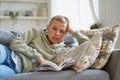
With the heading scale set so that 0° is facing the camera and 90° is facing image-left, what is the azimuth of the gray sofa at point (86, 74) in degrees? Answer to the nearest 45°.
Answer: approximately 0°
